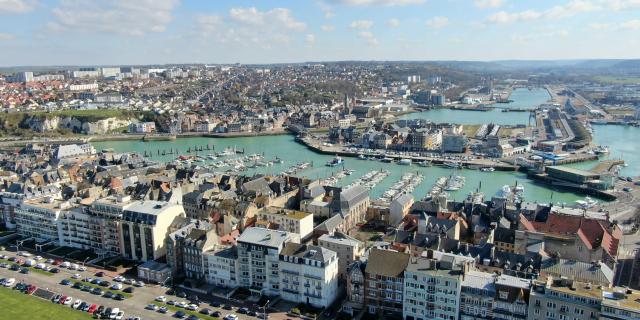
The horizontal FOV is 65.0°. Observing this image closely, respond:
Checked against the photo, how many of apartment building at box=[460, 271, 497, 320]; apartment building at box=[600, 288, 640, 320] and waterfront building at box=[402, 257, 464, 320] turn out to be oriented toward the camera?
3

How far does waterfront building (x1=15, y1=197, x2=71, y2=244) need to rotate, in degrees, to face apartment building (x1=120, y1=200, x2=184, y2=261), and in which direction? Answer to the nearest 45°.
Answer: approximately 90° to its left

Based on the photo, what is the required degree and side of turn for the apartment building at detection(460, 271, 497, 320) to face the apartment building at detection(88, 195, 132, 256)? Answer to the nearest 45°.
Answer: approximately 90° to its right

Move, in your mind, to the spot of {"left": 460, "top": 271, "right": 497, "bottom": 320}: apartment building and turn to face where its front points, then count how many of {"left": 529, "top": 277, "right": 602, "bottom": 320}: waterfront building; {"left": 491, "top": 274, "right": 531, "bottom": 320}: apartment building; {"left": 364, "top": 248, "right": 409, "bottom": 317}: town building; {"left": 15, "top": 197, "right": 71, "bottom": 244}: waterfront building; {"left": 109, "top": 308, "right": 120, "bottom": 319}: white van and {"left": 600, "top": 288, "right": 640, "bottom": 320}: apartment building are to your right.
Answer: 3

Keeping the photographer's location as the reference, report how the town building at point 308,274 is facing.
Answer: facing the viewer and to the left of the viewer

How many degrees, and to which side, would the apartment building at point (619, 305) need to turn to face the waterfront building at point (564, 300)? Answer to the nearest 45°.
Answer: approximately 90° to its right

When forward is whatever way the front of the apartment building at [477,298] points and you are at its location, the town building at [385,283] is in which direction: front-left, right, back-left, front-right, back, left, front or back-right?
right

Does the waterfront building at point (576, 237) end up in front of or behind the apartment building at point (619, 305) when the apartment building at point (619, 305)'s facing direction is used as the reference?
behind

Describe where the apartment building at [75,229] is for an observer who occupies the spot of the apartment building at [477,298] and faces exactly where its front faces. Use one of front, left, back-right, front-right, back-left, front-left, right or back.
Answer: right

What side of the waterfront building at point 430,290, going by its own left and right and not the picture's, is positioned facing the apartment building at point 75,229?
right

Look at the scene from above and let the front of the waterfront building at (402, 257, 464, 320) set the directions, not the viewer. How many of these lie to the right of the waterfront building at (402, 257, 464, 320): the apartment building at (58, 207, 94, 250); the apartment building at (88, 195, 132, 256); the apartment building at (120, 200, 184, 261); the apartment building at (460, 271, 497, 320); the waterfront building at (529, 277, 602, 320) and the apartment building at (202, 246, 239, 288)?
4

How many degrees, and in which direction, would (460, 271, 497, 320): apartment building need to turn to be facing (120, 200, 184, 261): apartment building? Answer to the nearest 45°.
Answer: approximately 90° to its right

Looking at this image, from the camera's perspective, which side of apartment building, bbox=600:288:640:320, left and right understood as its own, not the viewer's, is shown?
front

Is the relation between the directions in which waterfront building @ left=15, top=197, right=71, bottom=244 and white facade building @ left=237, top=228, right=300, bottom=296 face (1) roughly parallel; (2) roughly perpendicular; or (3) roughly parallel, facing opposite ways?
roughly parallel

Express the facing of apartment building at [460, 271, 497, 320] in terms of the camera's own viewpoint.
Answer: facing the viewer

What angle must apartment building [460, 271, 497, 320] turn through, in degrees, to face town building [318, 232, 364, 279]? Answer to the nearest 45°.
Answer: approximately 135° to its right

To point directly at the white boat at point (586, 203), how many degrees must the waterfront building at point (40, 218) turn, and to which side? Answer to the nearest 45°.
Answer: approximately 135° to its left

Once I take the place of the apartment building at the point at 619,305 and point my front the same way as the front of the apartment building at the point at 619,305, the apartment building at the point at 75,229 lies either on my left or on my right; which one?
on my right

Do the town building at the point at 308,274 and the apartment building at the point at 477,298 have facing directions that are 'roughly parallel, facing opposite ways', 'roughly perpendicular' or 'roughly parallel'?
roughly parallel
